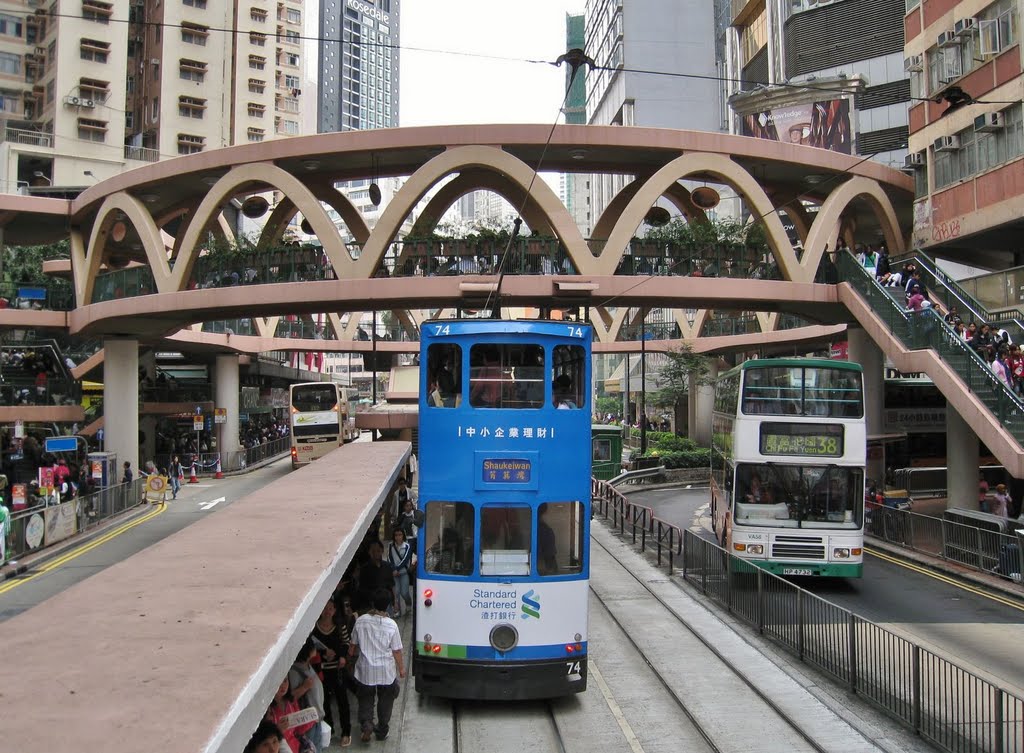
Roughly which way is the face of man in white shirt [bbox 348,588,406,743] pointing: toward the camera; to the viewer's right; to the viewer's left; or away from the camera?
away from the camera

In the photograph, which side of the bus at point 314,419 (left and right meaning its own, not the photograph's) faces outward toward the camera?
back

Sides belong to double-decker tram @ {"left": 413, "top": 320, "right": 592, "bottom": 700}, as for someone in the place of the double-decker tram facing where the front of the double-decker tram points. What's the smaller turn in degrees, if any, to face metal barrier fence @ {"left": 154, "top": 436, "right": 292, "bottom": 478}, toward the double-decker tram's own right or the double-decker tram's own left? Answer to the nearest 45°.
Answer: approximately 45° to the double-decker tram's own left

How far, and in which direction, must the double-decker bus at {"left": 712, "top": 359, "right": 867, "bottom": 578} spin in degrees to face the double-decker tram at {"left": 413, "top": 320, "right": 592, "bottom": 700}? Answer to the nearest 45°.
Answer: approximately 45° to its right

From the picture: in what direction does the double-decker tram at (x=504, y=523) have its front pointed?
away from the camera

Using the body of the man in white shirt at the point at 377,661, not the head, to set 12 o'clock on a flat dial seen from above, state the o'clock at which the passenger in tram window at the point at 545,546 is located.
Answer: The passenger in tram window is roughly at 2 o'clock from the man in white shirt.

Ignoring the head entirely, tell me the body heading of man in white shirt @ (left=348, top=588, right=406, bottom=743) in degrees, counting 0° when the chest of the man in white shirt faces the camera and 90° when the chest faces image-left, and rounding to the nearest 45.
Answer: approximately 180°

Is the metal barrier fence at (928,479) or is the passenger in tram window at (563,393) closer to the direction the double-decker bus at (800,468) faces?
the passenger in tram window
